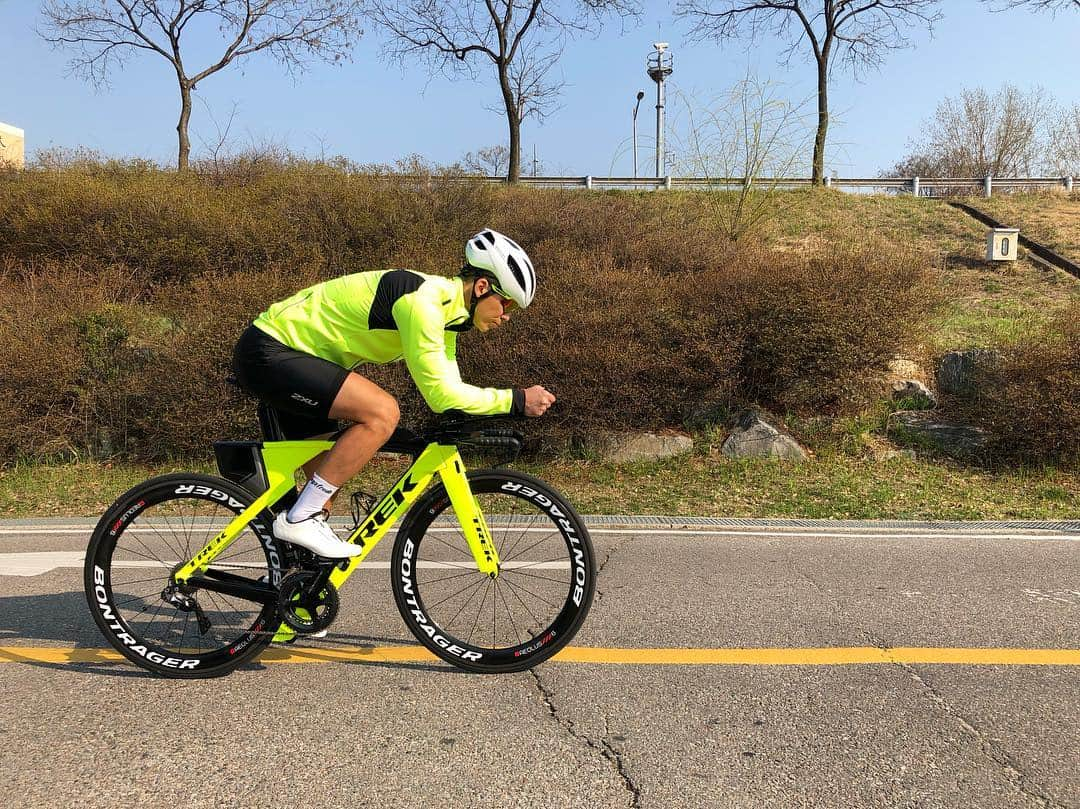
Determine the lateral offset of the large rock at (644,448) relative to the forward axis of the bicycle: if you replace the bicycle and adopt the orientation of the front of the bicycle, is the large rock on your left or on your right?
on your left

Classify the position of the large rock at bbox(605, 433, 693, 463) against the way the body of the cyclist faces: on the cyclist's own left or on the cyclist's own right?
on the cyclist's own left

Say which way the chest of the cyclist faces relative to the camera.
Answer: to the viewer's right

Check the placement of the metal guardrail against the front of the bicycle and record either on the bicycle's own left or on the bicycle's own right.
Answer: on the bicycle's own left

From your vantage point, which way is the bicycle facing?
to the viewer's right

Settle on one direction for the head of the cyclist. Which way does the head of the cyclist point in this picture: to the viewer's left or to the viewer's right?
to the viewer's right
